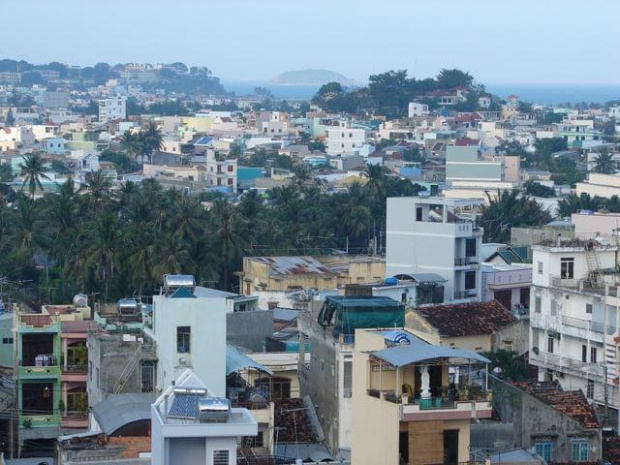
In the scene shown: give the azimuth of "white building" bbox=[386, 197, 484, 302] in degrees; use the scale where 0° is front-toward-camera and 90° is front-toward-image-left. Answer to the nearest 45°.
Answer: approximately 315°

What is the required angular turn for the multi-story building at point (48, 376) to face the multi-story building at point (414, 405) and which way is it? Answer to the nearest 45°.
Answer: approximately 45° to its left

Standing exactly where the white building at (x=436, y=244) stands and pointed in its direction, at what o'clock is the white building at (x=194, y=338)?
the white building at (x=194, y=338) is roughly at 2 o'clock from the white building at (x=436, y=244).

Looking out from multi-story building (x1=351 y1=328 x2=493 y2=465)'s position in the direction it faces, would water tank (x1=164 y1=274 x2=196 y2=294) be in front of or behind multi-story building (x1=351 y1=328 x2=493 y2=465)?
behind

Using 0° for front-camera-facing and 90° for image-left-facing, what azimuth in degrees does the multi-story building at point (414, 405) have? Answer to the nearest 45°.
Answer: approximately 315°

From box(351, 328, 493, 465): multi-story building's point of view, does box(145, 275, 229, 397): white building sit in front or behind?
behind

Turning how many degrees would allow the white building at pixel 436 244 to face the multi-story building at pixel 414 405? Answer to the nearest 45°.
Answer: approximately 45° to its right
